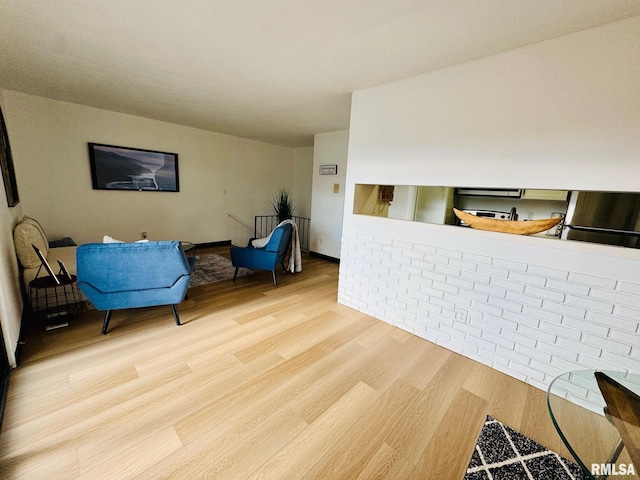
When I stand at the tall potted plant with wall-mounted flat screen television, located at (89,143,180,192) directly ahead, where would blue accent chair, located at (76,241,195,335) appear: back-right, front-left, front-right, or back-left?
front-left

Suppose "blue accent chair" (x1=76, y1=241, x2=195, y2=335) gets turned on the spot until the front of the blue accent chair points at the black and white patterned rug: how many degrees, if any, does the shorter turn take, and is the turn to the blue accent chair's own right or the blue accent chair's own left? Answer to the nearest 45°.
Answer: approximately 135° to the blue accent chair's own right

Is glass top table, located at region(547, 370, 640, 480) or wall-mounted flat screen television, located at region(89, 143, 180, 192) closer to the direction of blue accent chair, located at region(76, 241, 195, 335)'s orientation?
the wall-mounted flat screen television

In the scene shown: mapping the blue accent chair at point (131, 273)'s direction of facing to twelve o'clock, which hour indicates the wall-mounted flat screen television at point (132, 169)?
The wall-mounted flat screen television is roughly at 12 o'clock from the blue accent chair.

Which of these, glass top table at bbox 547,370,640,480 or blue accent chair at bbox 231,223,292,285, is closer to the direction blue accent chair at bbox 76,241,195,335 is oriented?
the blue accent chair

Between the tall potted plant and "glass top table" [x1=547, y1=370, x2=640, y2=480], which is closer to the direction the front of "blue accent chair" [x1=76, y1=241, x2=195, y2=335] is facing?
the tall potted plant

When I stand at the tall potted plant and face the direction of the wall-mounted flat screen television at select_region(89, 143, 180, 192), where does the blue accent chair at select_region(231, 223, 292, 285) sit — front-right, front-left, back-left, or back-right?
front-left

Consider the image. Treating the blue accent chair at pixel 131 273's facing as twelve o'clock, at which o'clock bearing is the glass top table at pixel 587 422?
The glass top table is roughly at 5 o'clock from the blue accent chair.

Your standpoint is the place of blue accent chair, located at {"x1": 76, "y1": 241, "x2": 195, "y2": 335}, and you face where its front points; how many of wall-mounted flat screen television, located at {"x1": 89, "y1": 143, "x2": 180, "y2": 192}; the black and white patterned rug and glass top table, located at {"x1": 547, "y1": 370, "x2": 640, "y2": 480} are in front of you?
1

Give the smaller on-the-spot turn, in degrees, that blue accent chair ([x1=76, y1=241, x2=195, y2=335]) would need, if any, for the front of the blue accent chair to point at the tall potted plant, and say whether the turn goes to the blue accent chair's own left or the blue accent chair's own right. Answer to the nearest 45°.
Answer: approximately 45° to the blue accent chair's own right

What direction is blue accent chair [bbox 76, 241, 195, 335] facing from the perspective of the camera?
away from the camera
